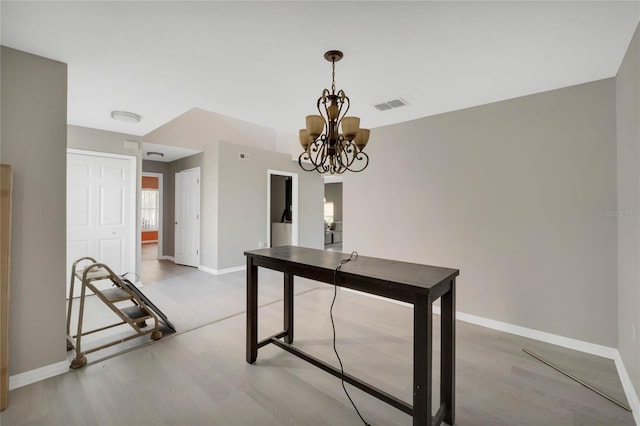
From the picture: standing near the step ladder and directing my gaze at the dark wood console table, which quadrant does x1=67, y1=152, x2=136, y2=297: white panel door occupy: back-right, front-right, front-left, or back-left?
back-left

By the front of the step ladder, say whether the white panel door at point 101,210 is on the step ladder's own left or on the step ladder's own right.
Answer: on the step ladder's own left

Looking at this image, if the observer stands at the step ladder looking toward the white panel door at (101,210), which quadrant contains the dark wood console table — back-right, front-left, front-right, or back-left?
back-right
